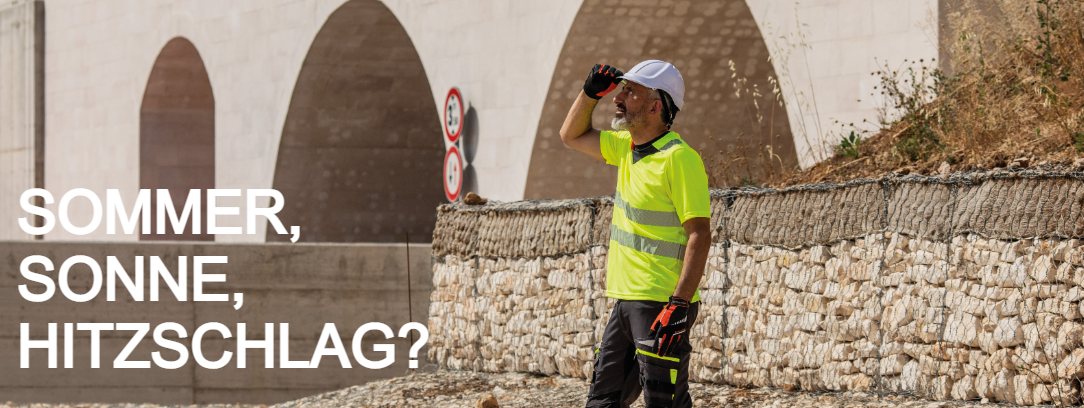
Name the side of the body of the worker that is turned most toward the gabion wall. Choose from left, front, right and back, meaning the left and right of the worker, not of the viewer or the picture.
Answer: back

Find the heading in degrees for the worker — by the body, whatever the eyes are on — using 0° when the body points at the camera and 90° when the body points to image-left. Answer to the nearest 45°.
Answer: approximately 45°

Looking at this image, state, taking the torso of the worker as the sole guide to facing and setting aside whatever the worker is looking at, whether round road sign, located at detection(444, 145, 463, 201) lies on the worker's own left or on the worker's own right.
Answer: on the worker's own right

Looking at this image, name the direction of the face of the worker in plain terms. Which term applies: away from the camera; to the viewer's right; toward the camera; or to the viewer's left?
to the viewer's left

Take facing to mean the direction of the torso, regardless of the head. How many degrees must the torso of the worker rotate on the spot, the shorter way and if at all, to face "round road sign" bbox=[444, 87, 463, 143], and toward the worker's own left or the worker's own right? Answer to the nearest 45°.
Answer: approximately 135° to the worker's own right

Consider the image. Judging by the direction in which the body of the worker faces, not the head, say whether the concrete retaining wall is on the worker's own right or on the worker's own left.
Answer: on the worker's own right
